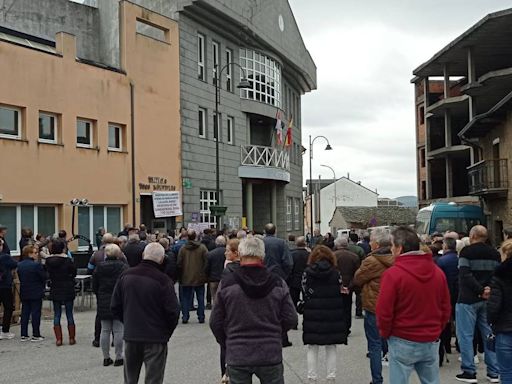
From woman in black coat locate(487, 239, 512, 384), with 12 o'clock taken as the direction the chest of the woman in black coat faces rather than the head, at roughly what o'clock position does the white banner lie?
The white banner is roughly at 11 o'clock from the woman in black coat.

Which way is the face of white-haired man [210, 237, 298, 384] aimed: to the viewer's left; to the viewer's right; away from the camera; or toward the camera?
away from the camera

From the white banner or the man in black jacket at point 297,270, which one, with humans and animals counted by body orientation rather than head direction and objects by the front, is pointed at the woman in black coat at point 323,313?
the white banner

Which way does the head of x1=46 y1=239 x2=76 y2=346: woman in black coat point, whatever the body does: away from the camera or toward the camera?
away from the camera

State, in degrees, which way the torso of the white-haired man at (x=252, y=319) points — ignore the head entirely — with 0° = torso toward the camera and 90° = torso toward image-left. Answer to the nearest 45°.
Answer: approximately 180°

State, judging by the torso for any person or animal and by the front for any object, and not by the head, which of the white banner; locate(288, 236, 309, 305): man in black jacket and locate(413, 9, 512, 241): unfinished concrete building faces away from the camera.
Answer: the man in black jacket

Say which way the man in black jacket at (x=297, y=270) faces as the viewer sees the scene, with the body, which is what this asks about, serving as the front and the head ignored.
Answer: away from the camera

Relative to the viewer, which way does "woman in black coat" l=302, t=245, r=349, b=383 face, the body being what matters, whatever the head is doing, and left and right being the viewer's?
facing away from the viewer

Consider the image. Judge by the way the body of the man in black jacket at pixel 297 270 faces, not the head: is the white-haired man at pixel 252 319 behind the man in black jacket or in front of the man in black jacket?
behind

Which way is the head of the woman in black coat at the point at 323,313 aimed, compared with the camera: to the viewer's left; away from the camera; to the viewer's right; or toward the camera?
away from the camera

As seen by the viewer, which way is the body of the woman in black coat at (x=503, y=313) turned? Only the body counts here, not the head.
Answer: away from the camera

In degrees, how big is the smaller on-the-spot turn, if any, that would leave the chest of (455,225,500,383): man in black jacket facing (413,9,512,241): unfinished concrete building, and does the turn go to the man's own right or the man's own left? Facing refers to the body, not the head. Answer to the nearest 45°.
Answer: approximately 45° to the man's own right

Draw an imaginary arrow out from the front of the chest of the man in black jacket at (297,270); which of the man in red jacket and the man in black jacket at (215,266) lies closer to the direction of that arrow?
the man in black jacket
